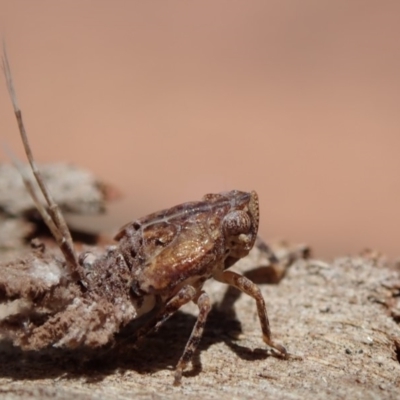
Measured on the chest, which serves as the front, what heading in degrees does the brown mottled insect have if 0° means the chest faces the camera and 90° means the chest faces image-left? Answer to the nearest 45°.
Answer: approximately 270°
